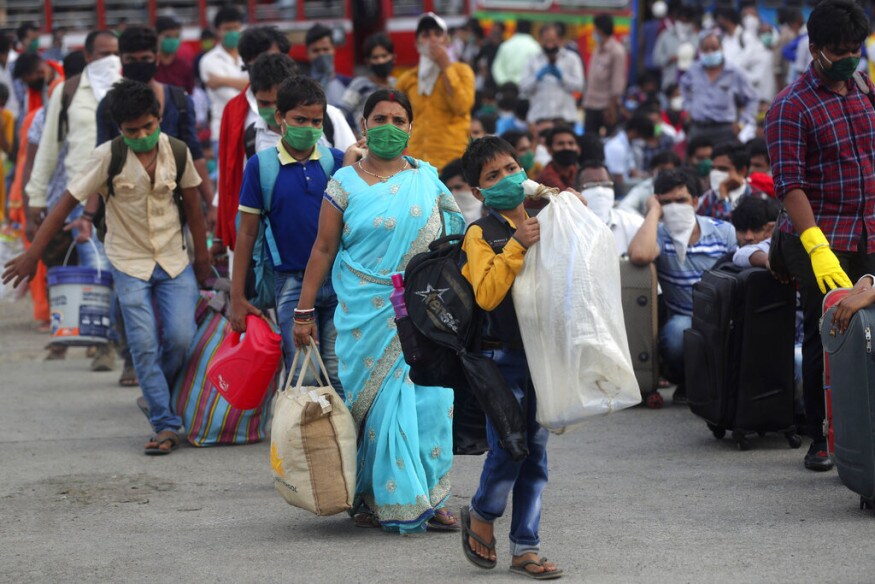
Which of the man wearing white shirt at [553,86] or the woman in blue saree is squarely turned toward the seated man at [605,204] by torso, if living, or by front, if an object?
the man wearing white shirt

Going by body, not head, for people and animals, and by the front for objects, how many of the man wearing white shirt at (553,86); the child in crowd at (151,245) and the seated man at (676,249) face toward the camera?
3

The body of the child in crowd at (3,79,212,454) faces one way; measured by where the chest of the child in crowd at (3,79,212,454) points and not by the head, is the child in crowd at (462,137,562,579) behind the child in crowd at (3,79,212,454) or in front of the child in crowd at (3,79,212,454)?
in front

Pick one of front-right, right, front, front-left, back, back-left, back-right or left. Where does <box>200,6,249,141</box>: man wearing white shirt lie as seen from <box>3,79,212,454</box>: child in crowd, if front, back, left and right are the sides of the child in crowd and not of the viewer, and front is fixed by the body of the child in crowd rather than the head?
back

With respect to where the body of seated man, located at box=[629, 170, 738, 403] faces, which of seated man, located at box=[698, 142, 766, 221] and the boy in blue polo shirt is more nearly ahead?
the boy in blue polo shirt

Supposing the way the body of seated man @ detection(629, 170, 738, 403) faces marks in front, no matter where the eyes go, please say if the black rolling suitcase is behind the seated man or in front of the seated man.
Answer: in front

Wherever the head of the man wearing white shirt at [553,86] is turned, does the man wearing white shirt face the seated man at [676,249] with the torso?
yes

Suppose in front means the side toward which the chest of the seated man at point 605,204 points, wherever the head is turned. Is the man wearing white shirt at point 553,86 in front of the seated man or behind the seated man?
behind

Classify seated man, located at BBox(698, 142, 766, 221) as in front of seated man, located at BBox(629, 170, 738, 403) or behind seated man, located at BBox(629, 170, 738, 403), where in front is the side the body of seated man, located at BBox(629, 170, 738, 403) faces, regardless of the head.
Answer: behind
